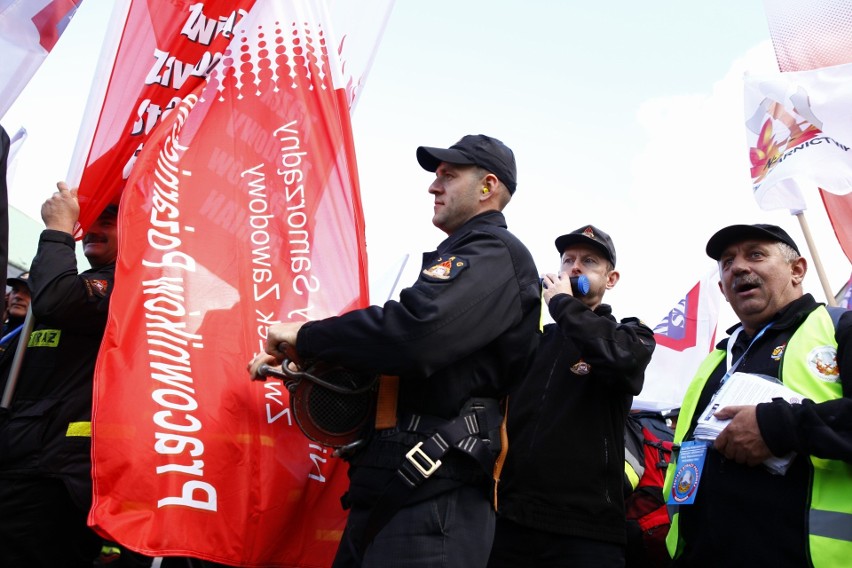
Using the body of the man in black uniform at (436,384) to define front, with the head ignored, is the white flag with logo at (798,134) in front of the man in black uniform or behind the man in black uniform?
behind

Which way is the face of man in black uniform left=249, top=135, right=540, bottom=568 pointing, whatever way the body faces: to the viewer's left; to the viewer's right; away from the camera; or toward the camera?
to the viewer's left

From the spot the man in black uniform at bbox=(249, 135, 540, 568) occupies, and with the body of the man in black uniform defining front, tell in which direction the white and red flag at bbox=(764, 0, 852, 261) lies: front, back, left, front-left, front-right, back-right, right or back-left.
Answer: back-right

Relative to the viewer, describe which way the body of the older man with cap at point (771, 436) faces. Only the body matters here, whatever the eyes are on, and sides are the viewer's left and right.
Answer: facing the viewer and to the left of the viewer

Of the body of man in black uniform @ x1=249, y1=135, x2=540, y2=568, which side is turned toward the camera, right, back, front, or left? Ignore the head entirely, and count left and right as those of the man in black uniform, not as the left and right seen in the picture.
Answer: left

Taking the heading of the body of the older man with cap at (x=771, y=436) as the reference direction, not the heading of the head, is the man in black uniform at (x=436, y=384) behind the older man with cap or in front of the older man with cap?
in front

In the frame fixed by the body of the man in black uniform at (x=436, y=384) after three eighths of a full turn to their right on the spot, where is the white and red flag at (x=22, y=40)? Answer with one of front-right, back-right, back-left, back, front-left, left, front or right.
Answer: back-left

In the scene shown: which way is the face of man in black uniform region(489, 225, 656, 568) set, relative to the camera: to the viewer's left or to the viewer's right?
to the viewer's left

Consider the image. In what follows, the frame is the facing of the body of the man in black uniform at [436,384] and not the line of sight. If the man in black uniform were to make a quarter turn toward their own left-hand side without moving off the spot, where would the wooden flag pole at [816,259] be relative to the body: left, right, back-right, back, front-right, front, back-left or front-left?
back-left
